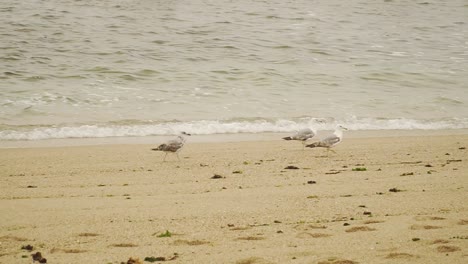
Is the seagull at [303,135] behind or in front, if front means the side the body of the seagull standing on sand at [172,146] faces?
in front

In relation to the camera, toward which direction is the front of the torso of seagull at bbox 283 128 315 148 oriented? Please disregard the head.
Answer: to the viewer's right

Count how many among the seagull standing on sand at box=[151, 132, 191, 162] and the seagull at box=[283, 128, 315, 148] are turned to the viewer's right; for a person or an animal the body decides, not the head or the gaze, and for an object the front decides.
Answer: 2

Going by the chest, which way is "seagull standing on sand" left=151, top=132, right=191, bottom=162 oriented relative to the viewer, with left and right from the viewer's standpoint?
facing to the right of the viewer

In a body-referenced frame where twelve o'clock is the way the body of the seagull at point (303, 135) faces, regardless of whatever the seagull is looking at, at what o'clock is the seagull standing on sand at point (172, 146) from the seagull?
The seagull standing on sand is roughly at 5 o'clock from the seagull.
